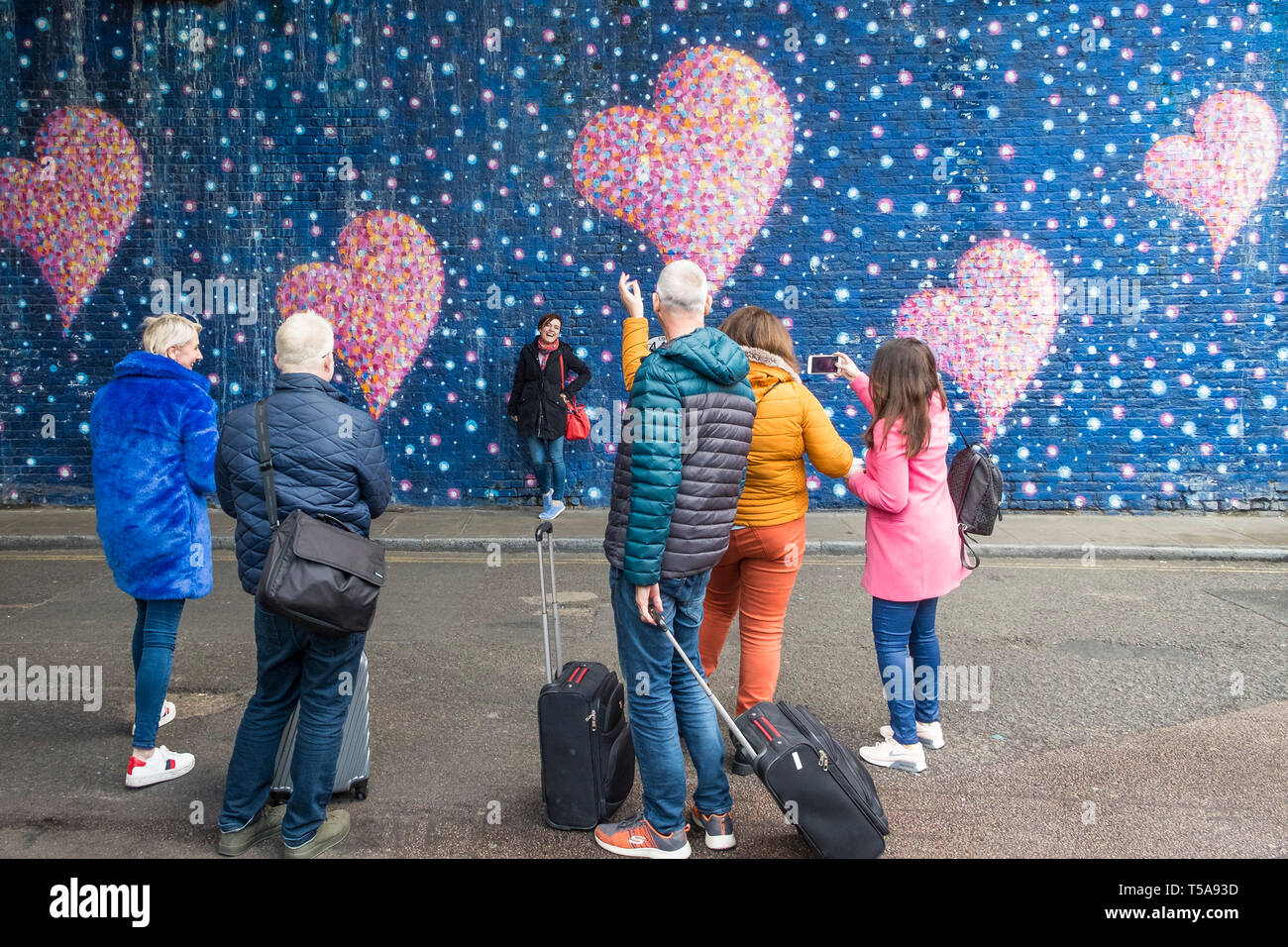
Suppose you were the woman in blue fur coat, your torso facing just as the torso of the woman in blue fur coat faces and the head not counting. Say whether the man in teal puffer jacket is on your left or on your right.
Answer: on your right

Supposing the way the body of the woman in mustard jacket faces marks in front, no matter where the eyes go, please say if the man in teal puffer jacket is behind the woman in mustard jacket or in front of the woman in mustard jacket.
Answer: behind

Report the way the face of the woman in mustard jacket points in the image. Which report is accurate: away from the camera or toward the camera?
away from the camera

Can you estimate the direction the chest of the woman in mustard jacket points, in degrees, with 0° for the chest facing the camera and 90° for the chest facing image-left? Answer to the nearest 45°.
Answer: approximately 180°

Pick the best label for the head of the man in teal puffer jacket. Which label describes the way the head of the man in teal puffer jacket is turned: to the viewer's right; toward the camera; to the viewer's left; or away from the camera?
away from the camera

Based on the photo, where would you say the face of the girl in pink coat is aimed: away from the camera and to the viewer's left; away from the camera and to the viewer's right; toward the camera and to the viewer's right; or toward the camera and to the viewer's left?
away from the camera and to the viewer's left

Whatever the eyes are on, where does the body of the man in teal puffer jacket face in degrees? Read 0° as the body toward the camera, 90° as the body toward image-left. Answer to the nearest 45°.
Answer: approximately 135°
